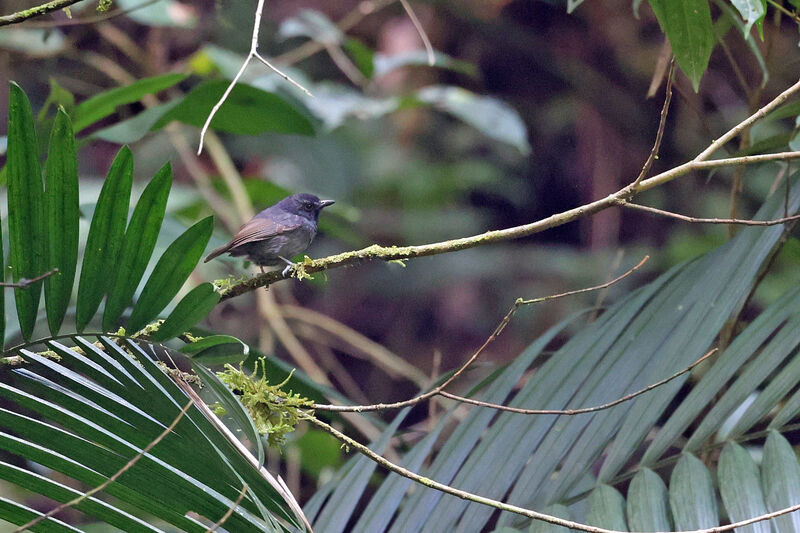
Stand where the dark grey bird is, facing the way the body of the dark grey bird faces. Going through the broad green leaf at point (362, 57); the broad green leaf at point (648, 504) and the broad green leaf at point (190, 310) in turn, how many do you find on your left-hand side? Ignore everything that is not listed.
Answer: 1

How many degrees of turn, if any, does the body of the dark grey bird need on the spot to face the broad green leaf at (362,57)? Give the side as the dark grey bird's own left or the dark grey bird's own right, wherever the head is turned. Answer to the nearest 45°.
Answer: approximately 90° to the dark grey bird's own left

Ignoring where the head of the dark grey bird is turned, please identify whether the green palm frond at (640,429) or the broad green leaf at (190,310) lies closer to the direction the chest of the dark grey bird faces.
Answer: the green palm frond

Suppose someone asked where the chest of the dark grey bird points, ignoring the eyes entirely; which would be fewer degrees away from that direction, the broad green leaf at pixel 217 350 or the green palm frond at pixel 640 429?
the green palm frond

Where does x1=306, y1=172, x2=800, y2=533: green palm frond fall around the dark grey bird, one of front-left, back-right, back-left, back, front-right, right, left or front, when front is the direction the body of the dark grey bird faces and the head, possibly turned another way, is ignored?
front-right

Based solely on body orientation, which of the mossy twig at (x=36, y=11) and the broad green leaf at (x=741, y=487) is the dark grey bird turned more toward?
the broad green leaf

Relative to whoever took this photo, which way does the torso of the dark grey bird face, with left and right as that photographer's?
facing to the right of the viewer

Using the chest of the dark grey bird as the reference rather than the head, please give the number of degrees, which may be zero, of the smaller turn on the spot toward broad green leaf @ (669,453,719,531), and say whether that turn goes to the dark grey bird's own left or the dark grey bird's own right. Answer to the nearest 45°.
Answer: approximately 45° to the dark grey bird's own right

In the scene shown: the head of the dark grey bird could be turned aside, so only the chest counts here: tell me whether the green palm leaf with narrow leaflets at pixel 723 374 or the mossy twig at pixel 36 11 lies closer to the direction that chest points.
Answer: the green palm leaf with narrow leaflets

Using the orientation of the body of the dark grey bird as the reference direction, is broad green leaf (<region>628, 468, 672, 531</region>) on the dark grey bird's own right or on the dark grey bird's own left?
on the dark grey bird's own right
